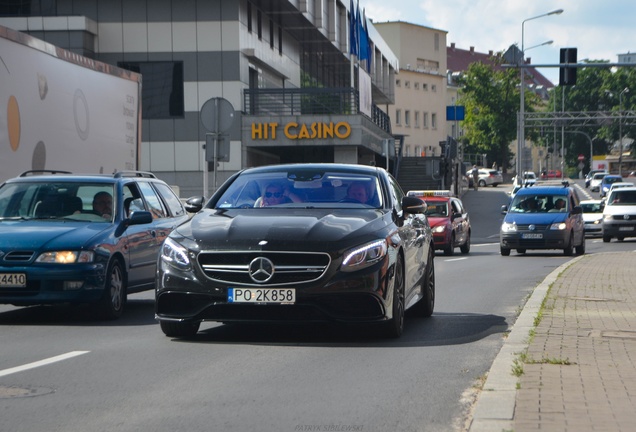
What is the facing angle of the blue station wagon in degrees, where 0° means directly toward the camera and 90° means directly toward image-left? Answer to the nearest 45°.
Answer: approximately 45°

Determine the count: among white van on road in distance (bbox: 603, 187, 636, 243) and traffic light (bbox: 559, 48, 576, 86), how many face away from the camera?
1

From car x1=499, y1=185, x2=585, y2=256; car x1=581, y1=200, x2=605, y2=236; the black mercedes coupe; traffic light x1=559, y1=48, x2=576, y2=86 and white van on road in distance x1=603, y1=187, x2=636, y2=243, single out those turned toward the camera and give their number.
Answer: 4

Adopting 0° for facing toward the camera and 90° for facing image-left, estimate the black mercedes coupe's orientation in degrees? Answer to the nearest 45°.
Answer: approximately 0°

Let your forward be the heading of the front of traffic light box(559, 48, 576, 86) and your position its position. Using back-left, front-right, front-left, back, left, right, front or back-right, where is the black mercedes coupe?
back

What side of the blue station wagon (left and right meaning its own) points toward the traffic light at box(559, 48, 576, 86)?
back
